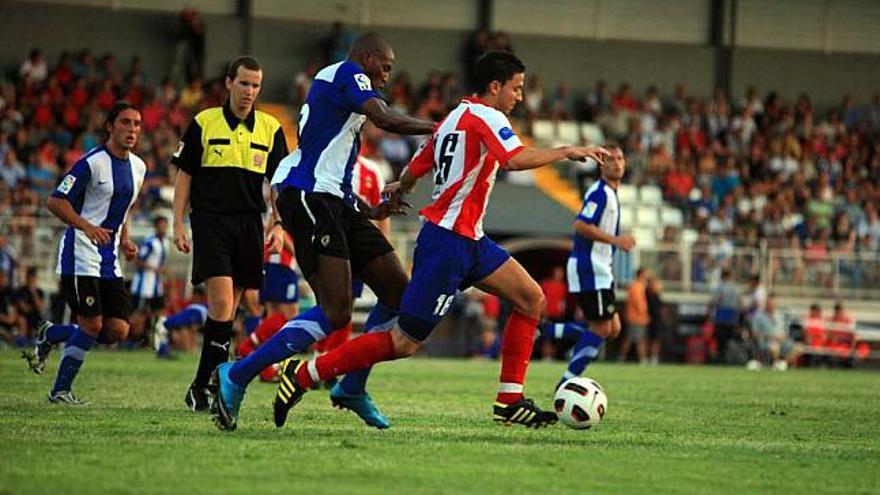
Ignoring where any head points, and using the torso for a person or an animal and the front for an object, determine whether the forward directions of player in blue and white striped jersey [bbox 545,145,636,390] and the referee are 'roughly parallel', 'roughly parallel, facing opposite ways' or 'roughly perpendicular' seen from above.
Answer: roughly perpendicular

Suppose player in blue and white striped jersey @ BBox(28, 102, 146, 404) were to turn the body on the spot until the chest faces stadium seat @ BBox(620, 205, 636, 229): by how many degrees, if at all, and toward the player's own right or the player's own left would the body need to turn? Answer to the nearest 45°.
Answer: approximately 90° to the player's own left

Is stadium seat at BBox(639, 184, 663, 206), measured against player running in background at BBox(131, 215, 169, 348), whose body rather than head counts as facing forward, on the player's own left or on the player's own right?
on the player's own left

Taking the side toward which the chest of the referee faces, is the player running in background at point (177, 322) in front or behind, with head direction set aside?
behind

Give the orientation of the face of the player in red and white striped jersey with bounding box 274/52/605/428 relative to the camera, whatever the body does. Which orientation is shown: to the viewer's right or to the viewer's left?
to the viewer's right

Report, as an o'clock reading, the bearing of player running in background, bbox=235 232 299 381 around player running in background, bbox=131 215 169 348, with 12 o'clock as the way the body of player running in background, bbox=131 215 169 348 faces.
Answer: player running in background, bbox=235 232 299 381 is roughly at 1 o'clock from player running in background, bbox=131 215 169 348.

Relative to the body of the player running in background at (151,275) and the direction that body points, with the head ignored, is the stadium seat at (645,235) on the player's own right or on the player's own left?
on the player's own left
